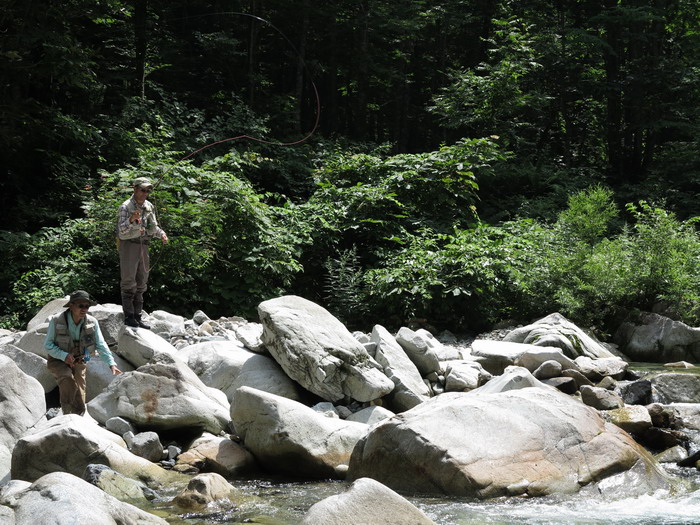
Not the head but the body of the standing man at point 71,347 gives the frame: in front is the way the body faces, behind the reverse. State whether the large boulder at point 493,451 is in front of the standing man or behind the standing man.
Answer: in front

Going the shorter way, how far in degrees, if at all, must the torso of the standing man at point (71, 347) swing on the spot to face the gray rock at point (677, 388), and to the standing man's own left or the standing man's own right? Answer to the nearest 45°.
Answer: approximately 45° to the standing man's own left

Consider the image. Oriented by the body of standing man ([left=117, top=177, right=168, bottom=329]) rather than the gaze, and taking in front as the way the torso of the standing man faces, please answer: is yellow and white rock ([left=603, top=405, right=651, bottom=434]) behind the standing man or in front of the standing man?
in front

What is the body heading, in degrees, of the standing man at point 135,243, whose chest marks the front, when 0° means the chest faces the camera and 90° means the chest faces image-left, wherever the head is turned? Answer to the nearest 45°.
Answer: approximately 315°

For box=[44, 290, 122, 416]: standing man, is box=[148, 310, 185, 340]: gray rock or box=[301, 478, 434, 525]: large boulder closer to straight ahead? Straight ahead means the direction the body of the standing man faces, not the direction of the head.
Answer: the large boulder

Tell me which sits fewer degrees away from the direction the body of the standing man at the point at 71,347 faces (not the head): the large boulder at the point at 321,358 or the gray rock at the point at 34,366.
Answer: the large boulder

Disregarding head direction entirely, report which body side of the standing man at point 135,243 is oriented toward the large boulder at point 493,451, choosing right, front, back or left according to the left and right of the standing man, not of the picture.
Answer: front

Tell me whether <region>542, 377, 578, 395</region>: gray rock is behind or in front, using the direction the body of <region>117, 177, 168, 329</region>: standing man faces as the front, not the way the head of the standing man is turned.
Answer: in front

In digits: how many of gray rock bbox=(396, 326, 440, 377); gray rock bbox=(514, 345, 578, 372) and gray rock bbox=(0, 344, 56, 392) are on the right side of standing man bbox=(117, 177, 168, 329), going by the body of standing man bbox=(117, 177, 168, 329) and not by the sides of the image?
1

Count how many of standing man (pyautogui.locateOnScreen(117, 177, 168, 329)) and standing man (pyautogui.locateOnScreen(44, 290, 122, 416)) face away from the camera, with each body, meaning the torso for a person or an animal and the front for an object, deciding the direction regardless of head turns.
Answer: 0

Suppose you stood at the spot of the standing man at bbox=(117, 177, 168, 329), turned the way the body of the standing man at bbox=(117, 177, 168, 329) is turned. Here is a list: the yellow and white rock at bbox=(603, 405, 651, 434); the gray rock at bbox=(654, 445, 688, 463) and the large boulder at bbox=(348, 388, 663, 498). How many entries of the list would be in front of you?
3

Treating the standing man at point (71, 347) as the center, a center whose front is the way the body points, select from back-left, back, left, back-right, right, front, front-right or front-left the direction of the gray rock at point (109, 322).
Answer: back-left
